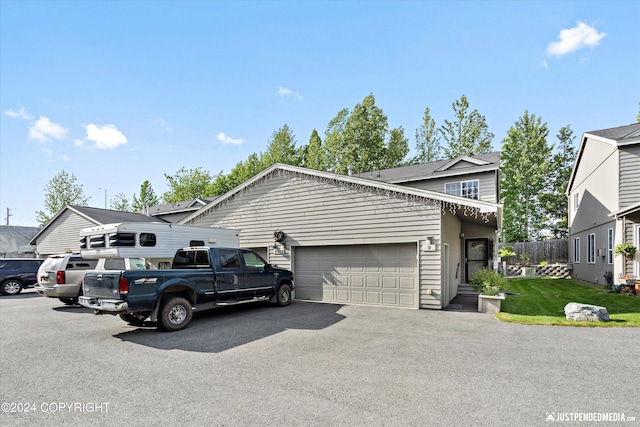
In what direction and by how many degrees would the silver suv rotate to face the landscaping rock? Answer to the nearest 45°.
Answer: approximately 90° to its right

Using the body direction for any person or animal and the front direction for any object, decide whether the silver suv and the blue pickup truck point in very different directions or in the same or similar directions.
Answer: same or similar directions

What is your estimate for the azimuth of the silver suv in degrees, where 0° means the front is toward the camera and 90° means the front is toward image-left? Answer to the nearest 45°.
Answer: approximately 225°

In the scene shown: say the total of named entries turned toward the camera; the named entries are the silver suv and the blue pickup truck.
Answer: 0

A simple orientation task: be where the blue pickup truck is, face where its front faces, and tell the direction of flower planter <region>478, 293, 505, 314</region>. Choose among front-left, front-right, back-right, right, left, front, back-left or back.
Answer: front-right

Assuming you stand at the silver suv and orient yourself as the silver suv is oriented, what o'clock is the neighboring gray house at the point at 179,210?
The neighboring gray house is roughly at 11 o'clock from the silver suv.

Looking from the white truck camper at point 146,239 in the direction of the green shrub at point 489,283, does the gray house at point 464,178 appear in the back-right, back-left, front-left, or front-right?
front-left

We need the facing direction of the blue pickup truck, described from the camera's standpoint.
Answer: facing away from the viewer and to the right of the viewer

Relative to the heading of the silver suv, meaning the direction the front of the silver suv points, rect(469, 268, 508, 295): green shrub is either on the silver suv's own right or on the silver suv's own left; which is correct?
on the silver suv's own right
